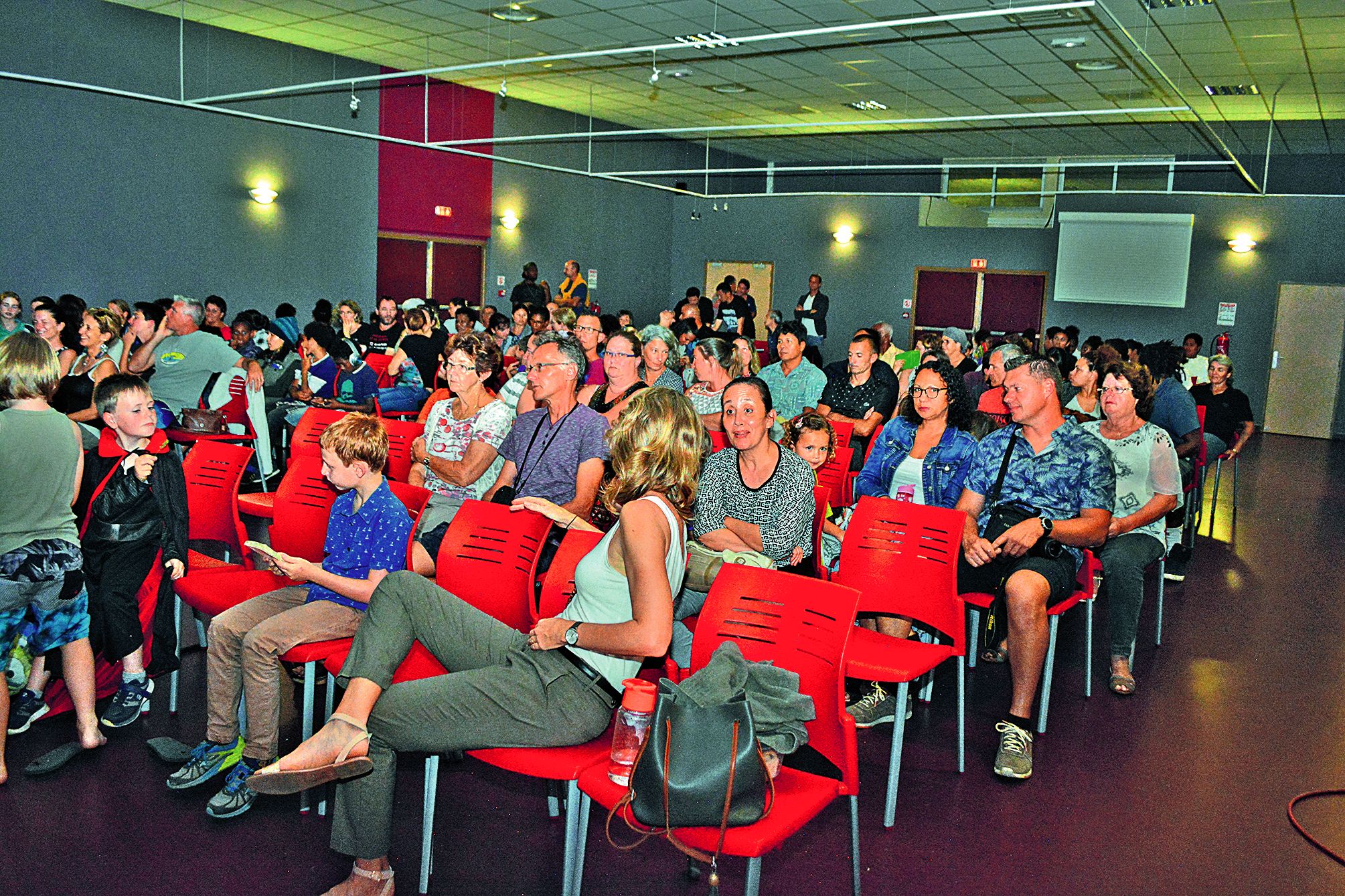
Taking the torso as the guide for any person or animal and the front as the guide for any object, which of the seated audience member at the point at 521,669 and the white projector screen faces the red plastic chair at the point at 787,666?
the white projector screen

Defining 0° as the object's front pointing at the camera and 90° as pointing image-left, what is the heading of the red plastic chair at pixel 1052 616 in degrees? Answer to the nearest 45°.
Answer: approximately 45°

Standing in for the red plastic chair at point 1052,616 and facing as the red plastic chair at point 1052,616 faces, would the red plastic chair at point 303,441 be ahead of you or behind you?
ahead

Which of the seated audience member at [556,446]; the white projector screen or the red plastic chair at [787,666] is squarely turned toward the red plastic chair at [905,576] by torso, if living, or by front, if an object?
the white projector screen

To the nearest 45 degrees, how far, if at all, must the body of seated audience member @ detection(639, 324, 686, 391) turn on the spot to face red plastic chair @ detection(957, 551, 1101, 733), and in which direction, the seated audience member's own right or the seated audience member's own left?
approximately 90° to the seated audience member's own left

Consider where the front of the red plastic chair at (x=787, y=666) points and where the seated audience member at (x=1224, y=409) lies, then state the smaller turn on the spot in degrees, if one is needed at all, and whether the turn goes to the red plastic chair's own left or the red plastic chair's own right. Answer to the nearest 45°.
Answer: approximately 180°

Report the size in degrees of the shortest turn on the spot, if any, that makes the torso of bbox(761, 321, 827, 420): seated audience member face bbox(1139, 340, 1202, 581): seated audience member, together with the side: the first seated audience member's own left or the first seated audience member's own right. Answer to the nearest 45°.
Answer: approximately 135° to the first seated audience member's own left

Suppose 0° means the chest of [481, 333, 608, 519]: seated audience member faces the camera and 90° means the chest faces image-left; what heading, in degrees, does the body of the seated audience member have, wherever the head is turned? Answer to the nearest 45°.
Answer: approximately 45°

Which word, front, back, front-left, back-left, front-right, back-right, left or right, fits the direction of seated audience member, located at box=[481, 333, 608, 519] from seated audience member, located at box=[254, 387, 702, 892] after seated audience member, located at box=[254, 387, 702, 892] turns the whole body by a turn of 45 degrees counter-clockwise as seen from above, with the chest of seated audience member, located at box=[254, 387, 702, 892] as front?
back-right

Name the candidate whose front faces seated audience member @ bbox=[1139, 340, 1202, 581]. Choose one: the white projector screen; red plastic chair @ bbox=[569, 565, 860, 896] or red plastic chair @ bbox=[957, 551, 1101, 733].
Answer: the white projector screen

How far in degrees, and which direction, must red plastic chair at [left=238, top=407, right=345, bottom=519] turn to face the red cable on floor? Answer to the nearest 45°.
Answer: approximately 90° to its left

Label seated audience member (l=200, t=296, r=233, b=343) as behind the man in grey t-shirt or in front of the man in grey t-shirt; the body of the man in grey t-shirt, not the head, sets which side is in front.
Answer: behind

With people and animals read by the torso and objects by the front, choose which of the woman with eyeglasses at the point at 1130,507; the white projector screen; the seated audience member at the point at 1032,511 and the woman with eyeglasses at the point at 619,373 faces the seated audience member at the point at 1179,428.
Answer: the white projector screen

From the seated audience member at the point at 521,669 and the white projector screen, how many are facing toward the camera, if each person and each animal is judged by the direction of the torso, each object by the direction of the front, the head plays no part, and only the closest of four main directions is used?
1
